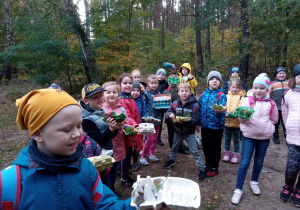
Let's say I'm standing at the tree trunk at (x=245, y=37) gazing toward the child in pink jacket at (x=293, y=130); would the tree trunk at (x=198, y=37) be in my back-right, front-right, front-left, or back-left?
back-right

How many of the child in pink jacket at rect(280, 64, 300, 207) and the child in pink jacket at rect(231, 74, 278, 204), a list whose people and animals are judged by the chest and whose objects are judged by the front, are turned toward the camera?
2

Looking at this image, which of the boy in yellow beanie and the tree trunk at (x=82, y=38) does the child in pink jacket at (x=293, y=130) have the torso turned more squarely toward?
the boy in yellow beanie

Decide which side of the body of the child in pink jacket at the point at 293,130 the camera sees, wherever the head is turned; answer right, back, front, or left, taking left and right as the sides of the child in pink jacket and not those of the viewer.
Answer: front

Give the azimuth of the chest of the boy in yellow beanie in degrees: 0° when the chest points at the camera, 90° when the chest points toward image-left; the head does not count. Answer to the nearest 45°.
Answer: approximately 315°

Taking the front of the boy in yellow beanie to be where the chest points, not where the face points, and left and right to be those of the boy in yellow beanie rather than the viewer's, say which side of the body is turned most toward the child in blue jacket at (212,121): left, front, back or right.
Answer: left

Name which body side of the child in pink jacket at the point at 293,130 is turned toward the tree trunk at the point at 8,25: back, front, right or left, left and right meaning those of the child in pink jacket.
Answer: right

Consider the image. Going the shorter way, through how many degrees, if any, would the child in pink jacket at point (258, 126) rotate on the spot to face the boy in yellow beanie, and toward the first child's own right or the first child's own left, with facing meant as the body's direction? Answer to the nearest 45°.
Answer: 0° — they already face them

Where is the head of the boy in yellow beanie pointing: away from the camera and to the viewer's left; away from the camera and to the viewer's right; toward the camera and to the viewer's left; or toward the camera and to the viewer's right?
toward the camera and to the viewer's right

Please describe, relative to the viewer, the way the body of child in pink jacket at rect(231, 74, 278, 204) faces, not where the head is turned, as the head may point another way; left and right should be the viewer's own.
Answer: facing the viewer

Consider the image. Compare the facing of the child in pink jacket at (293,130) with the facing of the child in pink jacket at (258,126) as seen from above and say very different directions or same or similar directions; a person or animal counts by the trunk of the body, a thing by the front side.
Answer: same or similar directions

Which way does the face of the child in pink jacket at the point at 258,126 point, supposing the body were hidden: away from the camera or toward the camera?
toward the camera
